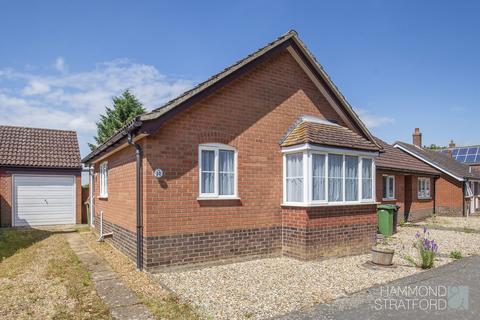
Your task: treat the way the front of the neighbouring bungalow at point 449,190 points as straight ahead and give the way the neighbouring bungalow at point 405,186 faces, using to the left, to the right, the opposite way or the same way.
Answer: the same way

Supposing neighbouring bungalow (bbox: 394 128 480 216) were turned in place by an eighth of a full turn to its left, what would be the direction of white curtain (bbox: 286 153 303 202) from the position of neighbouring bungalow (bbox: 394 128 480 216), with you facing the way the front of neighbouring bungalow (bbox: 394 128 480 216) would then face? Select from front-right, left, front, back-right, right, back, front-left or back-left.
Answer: right

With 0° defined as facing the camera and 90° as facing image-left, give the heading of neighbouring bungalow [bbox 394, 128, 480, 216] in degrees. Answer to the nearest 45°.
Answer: approximately 315°

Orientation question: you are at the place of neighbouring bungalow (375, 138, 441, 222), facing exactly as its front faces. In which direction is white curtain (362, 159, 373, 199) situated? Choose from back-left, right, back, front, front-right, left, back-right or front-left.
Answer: front-right

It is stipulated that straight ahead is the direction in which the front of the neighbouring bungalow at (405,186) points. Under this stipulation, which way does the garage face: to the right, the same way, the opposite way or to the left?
the same way

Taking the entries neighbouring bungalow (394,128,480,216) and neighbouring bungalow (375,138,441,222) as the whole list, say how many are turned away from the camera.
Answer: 0

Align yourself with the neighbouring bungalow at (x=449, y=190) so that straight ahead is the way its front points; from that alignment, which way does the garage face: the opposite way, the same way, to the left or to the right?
the same way

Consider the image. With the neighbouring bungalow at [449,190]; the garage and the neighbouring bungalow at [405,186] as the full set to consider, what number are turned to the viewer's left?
0

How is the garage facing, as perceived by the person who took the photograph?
facing the viewer

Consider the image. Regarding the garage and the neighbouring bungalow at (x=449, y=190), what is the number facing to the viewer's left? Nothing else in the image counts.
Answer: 0

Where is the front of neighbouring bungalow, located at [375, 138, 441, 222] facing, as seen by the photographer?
facing the viewer and to the right of the viewer

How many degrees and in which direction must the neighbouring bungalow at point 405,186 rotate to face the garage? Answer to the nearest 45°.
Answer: approximately 90° to its right

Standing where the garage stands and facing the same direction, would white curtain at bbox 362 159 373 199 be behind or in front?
in front

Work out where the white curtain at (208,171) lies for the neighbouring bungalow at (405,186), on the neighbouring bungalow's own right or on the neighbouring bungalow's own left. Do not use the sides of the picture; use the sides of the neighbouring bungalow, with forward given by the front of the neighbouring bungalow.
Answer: on the neighbouring bungalow's own right

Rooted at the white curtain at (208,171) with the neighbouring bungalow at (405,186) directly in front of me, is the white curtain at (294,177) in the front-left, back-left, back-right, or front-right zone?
front-right
